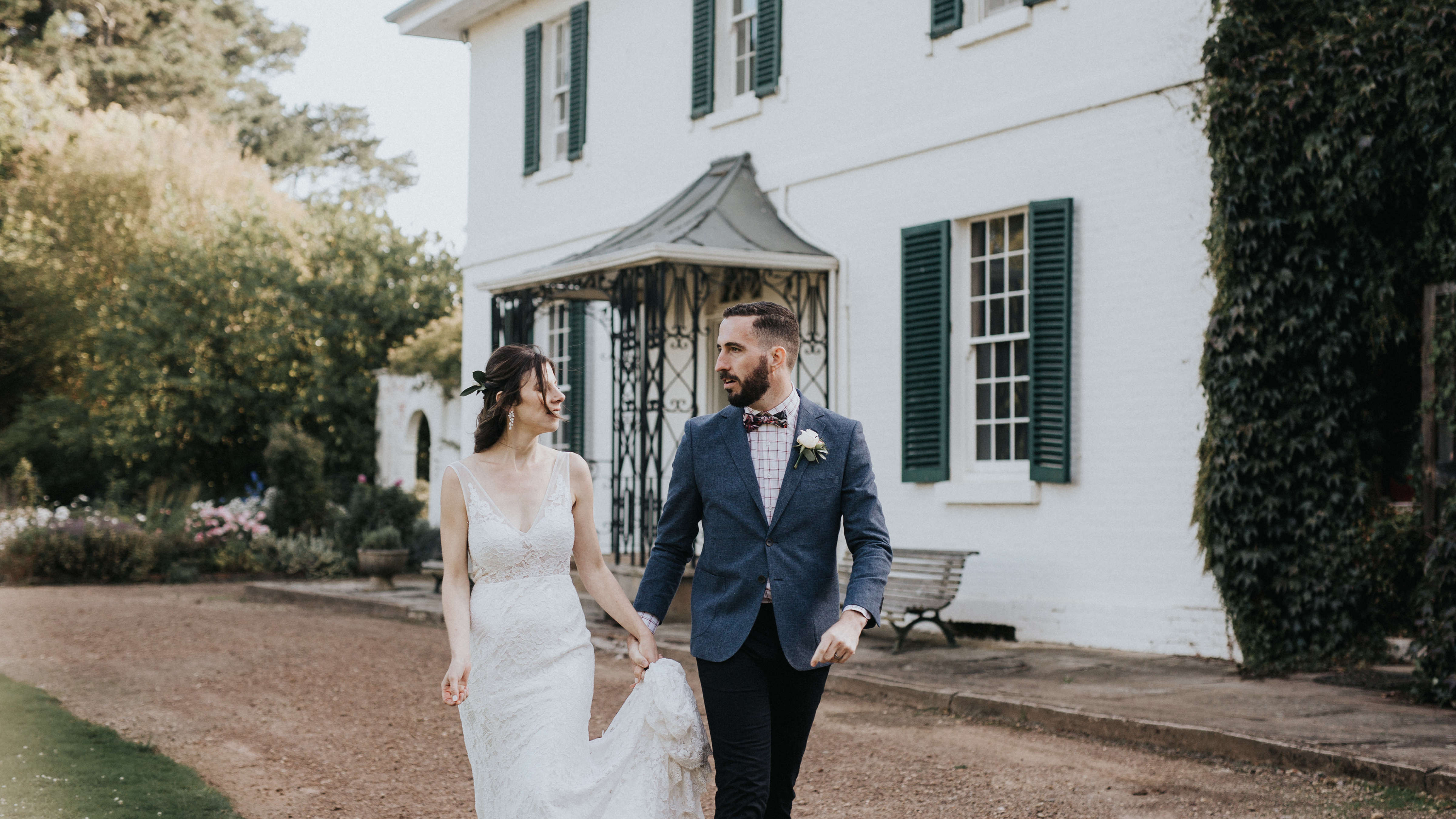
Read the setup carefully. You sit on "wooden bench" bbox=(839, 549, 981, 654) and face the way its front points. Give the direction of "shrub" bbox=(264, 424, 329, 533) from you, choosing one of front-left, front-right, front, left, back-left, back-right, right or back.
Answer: right

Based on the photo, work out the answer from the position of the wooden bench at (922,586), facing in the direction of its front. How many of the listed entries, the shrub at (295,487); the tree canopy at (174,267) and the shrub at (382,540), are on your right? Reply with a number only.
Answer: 3

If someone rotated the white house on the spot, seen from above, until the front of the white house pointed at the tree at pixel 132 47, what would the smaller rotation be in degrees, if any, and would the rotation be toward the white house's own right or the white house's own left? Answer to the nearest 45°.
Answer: approximately 90° to the white house's own right

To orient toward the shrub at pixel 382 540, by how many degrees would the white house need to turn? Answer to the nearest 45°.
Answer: approximately 90° to its right

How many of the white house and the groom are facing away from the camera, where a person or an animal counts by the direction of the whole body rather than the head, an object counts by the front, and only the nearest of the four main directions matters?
0

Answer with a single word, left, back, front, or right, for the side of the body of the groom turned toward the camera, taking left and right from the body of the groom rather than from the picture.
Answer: front

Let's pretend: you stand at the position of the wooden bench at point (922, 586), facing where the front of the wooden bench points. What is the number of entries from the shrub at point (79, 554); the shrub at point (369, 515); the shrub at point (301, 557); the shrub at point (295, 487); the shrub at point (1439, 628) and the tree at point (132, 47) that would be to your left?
1

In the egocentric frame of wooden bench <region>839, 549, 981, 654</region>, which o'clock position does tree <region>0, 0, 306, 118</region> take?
The tree is roughly at 3 o'clock from the wooden bench.

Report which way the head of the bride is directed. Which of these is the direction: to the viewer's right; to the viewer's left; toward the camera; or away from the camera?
to the viewer's right

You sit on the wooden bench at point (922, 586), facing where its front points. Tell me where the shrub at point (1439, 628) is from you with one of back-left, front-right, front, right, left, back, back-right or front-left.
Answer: left

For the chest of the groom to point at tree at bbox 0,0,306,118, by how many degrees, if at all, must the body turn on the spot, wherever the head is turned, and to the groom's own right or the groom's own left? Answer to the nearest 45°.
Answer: approximately 135° to the groom's own right

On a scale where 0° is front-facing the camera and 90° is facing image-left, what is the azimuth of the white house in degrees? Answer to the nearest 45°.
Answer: approximately 45°

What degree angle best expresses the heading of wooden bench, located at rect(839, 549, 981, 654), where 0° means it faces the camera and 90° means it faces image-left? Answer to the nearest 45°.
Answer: approximately 45°

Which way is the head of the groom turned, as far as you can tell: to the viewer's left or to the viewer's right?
to the viewer's left

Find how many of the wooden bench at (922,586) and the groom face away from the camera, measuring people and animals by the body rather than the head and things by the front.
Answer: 0
